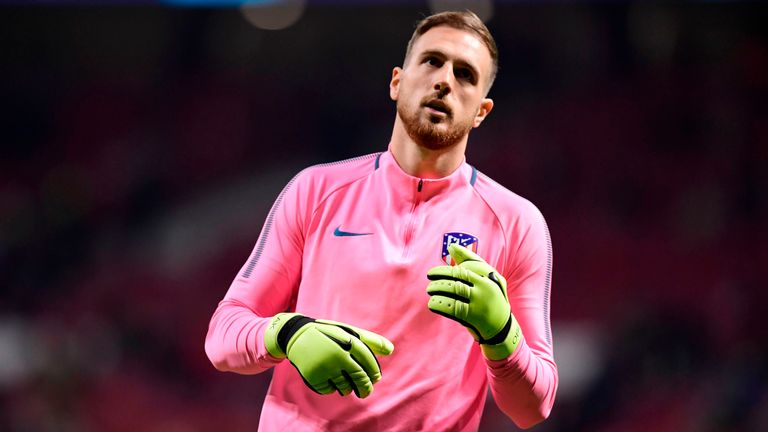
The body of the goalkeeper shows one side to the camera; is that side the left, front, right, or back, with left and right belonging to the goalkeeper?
front
